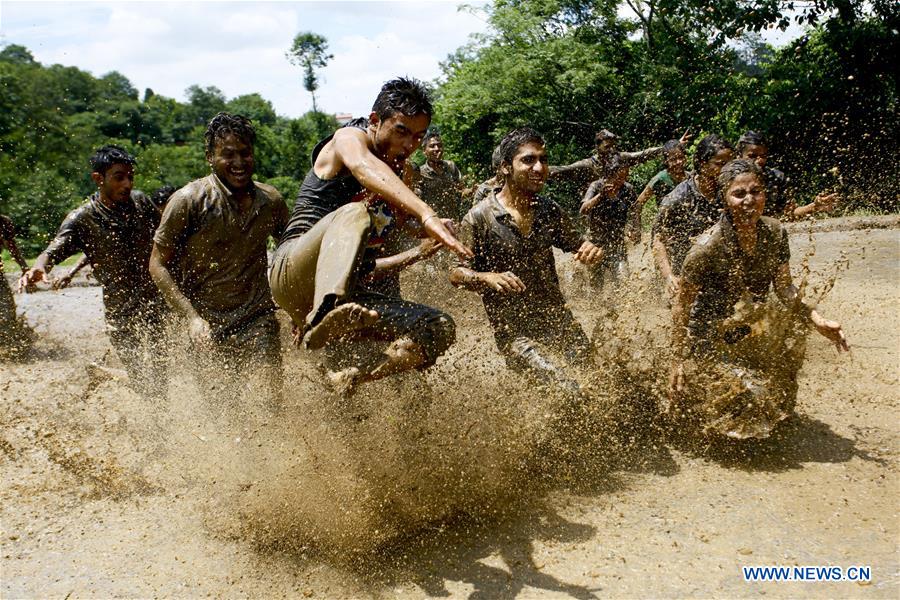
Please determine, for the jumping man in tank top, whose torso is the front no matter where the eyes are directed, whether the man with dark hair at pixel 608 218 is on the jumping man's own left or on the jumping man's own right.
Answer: on the jumping man's own left

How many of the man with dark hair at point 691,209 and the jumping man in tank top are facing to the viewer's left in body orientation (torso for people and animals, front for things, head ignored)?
0

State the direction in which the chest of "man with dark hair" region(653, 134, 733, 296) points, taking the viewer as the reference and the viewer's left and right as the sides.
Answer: facing the viewer and to the right of the viewer

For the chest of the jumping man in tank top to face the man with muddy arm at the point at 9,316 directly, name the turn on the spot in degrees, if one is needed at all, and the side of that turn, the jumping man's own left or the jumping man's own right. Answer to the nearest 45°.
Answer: approximately 180°

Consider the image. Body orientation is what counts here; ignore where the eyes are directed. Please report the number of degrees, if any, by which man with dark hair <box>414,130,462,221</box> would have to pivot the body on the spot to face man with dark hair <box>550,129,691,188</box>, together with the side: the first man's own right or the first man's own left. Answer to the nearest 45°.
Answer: approximately 45° to the first man's own left

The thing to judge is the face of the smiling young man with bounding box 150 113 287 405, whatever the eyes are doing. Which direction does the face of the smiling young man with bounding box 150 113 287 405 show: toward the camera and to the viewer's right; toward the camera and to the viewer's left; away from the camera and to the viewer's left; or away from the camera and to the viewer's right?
toward the camera and to the viewer's right

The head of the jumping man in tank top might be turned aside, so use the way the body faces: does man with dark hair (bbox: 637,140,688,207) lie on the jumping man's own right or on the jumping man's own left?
on the jumping man's own left
